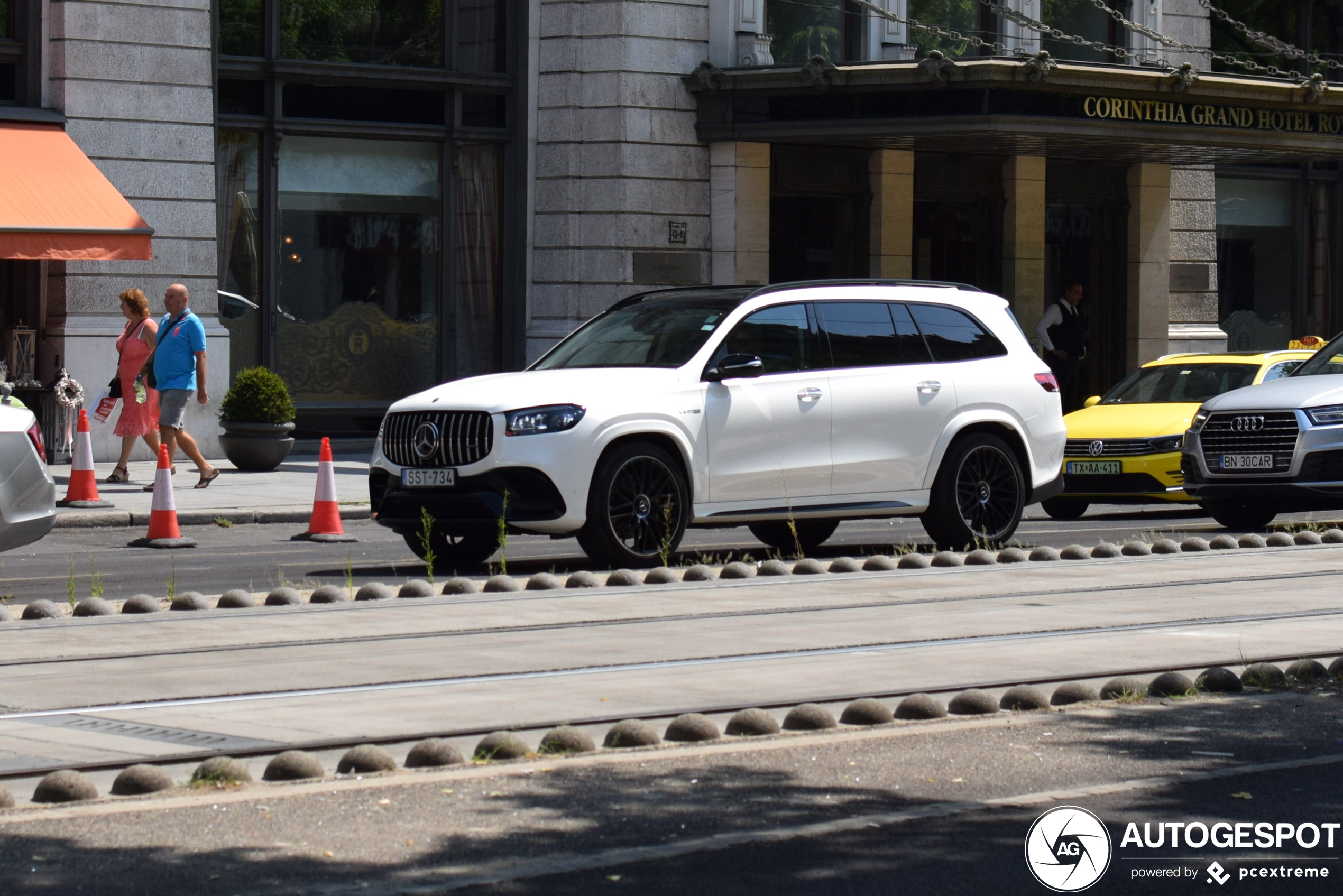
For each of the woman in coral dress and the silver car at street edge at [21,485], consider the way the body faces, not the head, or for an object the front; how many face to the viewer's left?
2

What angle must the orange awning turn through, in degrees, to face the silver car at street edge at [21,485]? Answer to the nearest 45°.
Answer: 0° — it already faces it

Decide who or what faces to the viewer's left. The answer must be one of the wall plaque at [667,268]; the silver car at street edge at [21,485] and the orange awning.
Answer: the silver car at street edge

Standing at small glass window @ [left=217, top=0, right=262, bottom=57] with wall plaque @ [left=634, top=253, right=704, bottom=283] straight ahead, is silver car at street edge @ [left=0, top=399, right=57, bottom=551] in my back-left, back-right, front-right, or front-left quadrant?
back-right

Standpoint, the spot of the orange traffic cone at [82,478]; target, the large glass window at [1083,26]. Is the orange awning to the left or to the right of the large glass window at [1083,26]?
left

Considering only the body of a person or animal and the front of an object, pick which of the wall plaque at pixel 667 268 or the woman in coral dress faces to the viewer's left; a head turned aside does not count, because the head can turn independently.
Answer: the woman in coral dress

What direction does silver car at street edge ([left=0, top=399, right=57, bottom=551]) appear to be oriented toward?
to the viewer's left

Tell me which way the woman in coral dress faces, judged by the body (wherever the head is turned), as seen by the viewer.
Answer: to the viewer's left

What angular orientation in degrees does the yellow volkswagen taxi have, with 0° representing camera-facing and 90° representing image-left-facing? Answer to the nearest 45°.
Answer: approximately 45°

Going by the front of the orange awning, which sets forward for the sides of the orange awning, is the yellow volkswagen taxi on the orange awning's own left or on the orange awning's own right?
on the orange awning's own left

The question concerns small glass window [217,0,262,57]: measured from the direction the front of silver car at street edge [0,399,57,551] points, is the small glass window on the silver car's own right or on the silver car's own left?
on the silver car's own right
